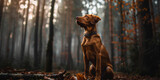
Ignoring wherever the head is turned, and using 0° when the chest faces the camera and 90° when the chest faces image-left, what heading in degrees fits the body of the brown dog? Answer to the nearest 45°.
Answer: approximately 45°
